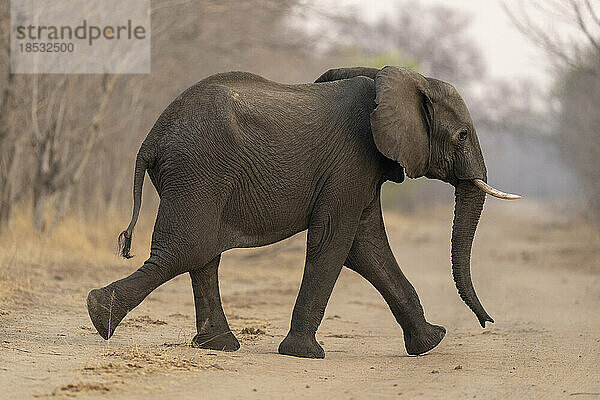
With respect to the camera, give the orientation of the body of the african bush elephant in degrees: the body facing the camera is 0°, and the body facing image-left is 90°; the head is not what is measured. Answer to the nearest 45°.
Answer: approximately 270°
